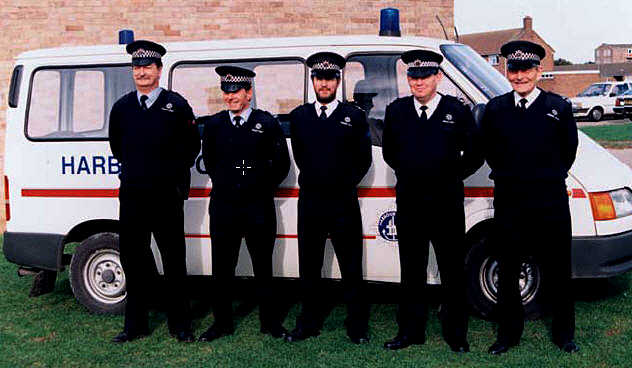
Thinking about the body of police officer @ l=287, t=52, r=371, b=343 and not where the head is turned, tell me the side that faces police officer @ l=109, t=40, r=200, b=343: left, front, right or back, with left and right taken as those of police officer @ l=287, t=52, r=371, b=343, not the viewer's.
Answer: right

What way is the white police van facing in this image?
to the viewer's right

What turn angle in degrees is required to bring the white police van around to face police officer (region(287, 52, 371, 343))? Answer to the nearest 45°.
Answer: approximately 45° to its right

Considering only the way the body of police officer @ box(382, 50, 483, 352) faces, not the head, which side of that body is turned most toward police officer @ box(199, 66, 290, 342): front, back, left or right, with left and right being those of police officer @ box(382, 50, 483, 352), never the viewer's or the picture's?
right

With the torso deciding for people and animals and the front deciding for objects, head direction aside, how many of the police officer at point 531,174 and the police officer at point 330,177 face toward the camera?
2
